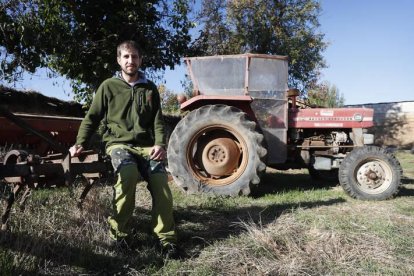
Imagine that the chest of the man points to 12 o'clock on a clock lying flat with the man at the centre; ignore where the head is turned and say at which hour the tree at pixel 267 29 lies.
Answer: The tree is roughly at 7 o'clock from the man.

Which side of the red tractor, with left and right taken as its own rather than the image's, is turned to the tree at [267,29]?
left

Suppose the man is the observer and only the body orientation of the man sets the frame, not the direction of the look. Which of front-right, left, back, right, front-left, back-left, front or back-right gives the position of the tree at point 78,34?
back

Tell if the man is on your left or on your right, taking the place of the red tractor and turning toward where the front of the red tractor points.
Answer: on your right

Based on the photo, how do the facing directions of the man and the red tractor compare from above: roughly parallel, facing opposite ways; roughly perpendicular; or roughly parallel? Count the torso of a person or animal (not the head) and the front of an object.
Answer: roughly perpendicular

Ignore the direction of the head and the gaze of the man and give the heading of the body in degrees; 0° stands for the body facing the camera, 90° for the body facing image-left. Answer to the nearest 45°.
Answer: approximately 0°

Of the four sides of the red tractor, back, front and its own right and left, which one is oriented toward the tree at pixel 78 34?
back

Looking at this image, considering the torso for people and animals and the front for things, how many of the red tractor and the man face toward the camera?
1

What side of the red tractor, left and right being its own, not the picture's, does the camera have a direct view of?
right

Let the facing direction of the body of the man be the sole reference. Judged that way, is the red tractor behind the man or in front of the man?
behind
